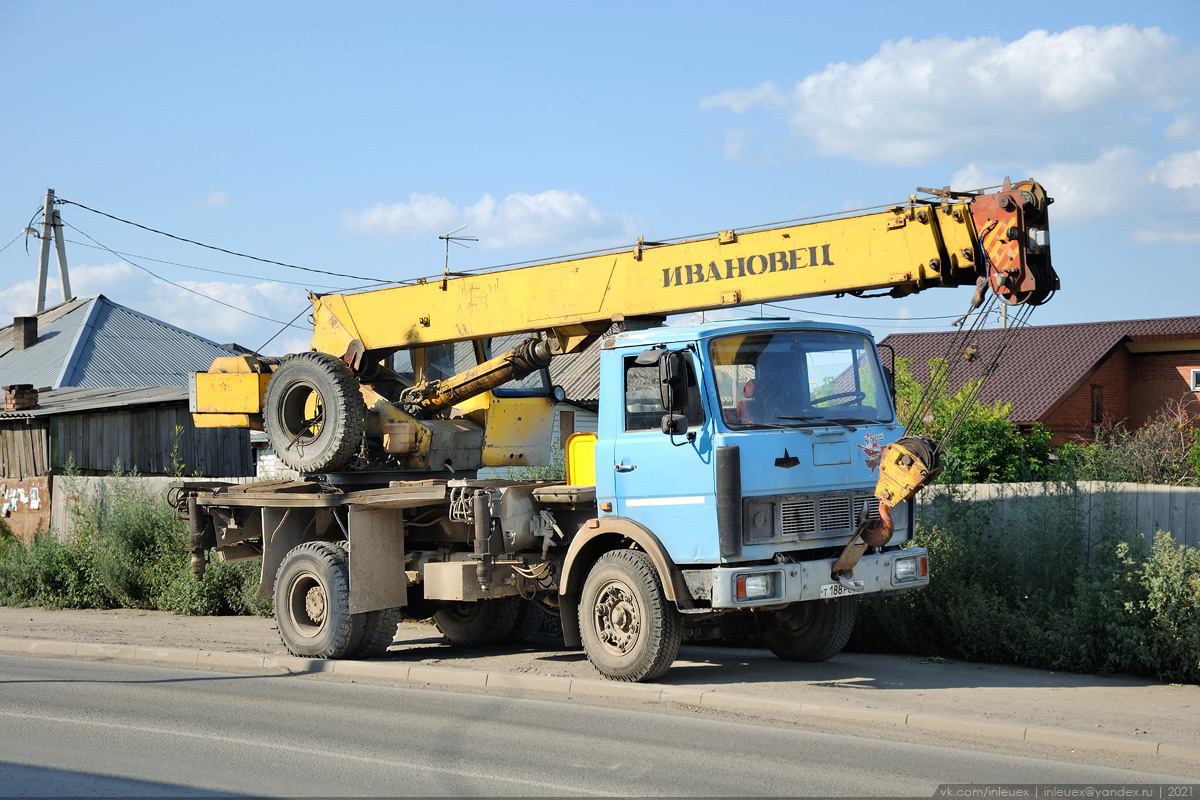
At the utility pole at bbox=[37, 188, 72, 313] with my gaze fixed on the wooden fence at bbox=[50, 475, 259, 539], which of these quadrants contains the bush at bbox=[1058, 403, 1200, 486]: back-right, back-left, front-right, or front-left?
front-left

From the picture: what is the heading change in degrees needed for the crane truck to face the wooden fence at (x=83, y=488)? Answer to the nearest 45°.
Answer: approximately 180°

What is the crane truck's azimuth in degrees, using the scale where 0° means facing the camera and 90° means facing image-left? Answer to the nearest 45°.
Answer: approximately 315°

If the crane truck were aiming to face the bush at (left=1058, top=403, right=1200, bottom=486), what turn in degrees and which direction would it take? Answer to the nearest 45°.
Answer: approximately 90° to its left

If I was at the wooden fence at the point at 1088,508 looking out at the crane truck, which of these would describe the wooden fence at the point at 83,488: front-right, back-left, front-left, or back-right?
front-right

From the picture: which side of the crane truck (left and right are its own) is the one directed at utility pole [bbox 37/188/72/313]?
back
